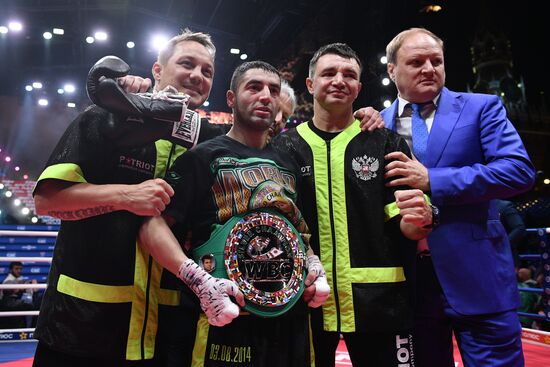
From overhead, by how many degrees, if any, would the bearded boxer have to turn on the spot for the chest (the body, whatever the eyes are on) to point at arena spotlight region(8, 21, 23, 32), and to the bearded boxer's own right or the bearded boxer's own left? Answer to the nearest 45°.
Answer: approximately 180°

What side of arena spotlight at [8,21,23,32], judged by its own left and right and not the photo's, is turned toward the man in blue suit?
front

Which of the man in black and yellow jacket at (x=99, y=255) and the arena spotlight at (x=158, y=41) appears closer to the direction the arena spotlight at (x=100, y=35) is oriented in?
the man in black and yellow jacket

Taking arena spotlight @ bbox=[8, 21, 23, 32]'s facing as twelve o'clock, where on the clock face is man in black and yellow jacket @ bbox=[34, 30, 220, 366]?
The man in black and yellow jacket is roughly at 12 o'clock from the arena spotlight.

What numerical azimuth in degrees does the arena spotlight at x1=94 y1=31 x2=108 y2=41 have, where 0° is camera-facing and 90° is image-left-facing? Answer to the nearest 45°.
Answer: approximately 0°

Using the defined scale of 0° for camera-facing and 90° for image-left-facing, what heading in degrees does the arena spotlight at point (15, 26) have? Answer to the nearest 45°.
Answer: approximately 0°

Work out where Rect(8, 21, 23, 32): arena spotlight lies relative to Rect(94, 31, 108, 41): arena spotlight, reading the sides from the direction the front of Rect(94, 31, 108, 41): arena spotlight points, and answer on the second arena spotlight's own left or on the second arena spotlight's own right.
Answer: on the second arena spotlight's own right

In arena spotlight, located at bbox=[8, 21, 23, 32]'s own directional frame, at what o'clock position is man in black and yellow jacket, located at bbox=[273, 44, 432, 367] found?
The man in black and yellow jacket is roughly at 12 o'clock from the arena spotlight.

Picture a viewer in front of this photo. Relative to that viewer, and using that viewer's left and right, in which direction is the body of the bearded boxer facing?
facing the viewer and to the right of the viewer

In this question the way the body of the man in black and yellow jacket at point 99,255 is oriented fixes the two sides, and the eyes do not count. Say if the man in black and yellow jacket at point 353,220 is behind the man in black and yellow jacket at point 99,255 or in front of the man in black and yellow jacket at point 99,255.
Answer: in front

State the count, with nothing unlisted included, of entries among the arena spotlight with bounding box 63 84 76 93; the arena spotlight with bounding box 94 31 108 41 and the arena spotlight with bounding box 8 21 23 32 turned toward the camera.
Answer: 3
